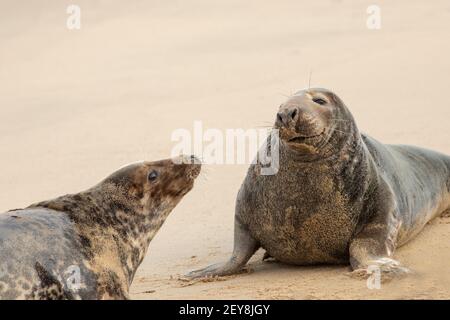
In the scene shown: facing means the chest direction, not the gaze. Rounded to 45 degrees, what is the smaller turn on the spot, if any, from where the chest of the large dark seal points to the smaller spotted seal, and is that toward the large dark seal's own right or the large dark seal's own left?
0° — it already faces it

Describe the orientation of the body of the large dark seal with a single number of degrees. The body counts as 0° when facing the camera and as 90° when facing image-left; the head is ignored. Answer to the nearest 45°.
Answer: approximately 45°

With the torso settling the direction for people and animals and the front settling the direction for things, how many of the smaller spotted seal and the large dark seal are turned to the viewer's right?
1

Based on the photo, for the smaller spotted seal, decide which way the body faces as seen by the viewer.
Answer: to the viewer's right

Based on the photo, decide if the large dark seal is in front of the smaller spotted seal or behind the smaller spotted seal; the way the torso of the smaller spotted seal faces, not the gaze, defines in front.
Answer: in front
